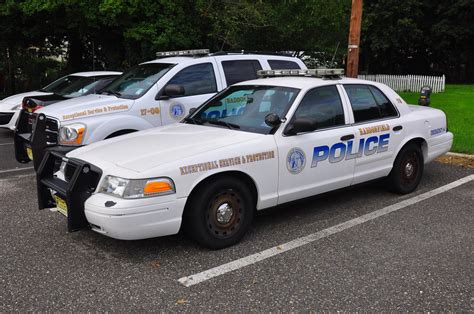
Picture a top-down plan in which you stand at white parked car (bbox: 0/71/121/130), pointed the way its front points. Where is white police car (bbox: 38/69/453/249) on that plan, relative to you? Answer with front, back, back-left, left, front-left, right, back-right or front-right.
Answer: front-left

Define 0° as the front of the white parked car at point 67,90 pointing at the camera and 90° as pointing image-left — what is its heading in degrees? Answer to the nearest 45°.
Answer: approximately 45°

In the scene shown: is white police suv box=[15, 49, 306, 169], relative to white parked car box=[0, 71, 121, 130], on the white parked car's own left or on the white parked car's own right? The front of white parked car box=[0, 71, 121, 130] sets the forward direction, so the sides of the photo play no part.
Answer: on the white parked car's own left

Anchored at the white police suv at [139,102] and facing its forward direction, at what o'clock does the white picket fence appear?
The white picket fence is roughly at 6 o'clock from the white police suv.

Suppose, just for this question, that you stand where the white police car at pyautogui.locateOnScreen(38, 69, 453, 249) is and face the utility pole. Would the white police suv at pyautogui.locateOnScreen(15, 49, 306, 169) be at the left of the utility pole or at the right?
left

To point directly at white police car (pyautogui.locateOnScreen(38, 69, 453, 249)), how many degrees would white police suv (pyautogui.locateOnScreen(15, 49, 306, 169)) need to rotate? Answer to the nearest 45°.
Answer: approximately 45° to its left

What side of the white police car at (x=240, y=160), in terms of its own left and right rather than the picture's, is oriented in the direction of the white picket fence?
back

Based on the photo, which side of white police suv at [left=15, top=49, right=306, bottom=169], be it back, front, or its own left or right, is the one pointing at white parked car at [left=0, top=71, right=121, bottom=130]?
right

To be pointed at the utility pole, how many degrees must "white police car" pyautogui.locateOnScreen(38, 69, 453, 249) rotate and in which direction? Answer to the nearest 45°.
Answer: approximately 180°

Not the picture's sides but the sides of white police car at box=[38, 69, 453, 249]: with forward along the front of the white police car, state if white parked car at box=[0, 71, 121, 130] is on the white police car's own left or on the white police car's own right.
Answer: on the white police car's own right

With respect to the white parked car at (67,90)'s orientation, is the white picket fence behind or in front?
behind

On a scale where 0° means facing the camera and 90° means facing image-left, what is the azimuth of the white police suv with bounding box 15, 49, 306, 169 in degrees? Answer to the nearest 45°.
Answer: approximately 45°

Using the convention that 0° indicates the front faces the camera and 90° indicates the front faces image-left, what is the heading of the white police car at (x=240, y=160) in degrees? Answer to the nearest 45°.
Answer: approximately 45°
